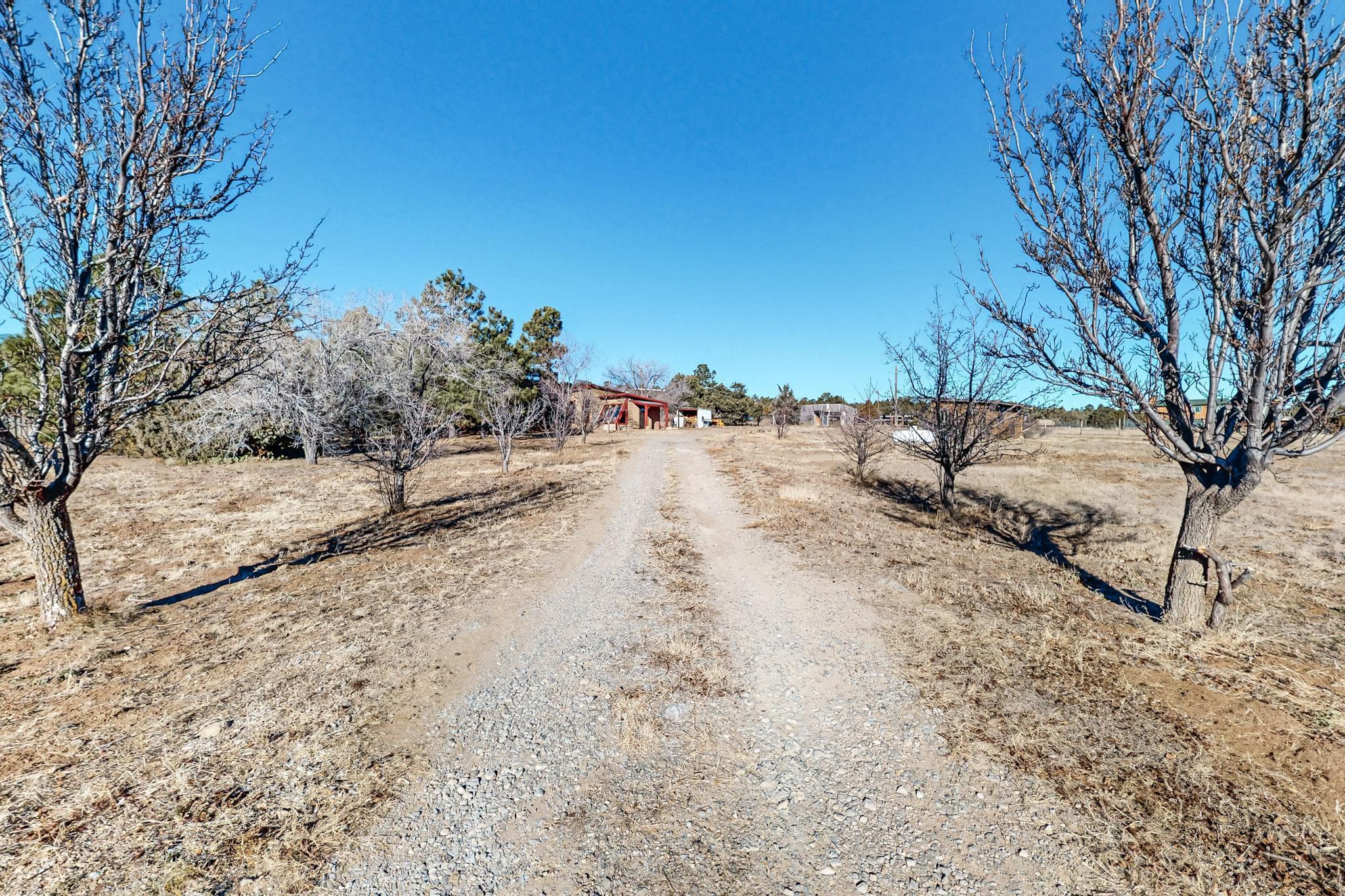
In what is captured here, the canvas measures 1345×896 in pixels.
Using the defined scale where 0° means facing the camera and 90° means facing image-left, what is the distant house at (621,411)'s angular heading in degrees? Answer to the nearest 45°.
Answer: approximately 315°

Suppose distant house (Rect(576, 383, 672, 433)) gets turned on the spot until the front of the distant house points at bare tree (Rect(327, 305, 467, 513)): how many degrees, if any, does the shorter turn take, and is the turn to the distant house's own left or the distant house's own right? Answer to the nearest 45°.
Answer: approximately 45° to the distant house's own right

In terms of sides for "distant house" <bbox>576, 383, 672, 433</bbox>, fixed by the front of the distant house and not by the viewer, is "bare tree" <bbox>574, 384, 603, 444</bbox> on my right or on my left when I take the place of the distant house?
on my right

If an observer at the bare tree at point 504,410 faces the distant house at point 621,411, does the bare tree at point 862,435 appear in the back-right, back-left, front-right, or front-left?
back-right
